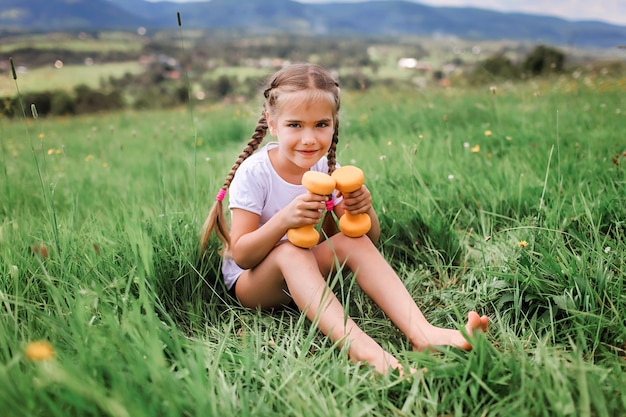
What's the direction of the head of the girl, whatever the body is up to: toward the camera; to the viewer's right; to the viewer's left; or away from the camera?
toward the camera

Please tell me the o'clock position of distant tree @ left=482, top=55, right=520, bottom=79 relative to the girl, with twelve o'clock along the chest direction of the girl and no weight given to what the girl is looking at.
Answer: The distant tree is roughly at 8 o'clock from the girl.

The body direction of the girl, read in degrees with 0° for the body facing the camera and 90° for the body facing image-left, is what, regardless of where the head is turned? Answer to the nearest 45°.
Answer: approximately 315°
